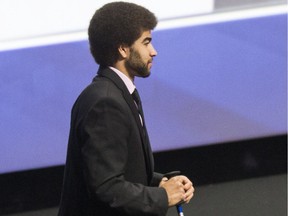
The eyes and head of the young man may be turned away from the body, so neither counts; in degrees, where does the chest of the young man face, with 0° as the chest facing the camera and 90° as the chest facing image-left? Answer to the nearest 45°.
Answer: approximately 270°

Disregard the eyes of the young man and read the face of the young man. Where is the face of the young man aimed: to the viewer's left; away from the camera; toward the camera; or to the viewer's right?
to the viewer's right
